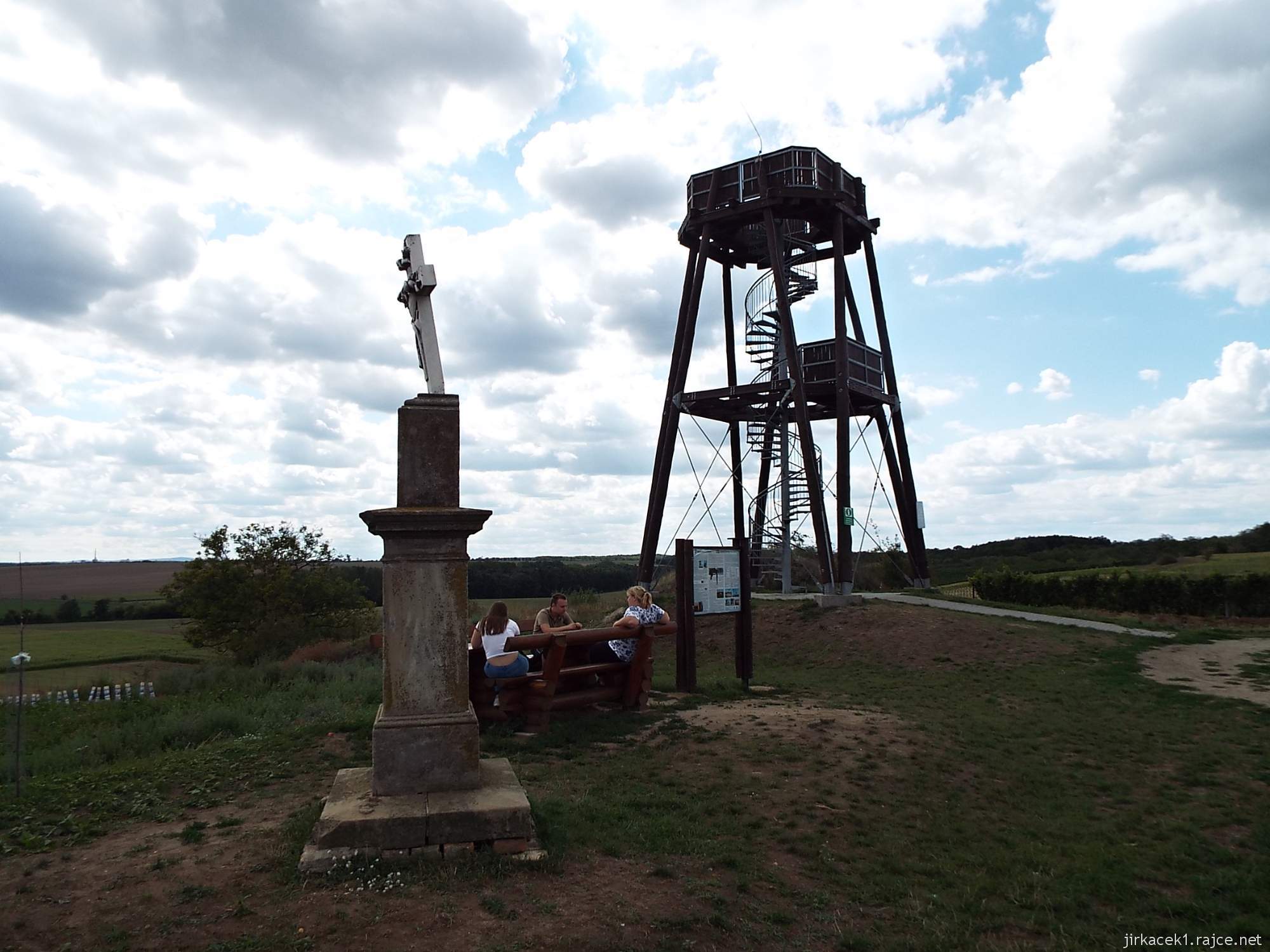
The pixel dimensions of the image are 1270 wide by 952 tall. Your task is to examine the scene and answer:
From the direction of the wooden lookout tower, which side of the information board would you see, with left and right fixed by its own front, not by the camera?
back

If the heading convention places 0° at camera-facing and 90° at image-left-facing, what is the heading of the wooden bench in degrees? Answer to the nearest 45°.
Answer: approximately 135°

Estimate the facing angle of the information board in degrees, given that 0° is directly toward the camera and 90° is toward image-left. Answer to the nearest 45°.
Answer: approximately 0°

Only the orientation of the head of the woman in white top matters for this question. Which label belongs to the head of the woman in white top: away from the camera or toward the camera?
away from the camera

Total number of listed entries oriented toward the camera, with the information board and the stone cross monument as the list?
1

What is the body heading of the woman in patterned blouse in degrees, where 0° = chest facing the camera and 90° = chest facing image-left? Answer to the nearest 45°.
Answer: approximately 135°
